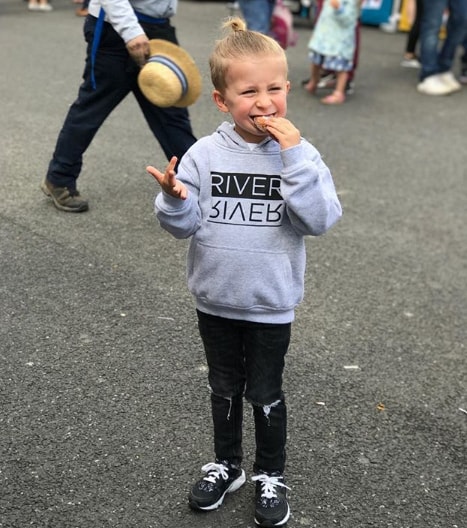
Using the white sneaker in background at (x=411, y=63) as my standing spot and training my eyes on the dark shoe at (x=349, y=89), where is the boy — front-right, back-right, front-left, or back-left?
front-left

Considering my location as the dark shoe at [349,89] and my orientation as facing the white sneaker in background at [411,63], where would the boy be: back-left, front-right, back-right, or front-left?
back-right

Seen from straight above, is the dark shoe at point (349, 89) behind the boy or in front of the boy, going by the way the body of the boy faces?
behind

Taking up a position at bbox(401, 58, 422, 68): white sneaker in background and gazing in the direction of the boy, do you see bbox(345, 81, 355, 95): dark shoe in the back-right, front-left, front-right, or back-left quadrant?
front-right

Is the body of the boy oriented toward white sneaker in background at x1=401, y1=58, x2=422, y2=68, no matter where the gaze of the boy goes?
no

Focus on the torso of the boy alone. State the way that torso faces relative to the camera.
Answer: toward the camera

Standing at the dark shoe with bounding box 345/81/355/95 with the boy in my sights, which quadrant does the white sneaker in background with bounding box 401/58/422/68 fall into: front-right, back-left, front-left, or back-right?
back-left
